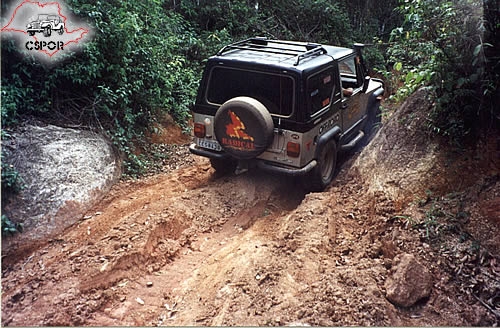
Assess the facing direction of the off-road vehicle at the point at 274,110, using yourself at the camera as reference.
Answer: facing away from the viewer and to the right of the viewer

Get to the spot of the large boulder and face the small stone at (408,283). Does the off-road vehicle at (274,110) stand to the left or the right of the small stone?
left

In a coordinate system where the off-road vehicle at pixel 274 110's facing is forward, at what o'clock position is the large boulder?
The large boulder is roughly at 7 o'clock from the off-road vehicle.

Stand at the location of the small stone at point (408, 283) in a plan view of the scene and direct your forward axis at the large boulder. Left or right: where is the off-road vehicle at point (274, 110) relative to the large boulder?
right

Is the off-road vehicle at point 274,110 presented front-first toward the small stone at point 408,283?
no
